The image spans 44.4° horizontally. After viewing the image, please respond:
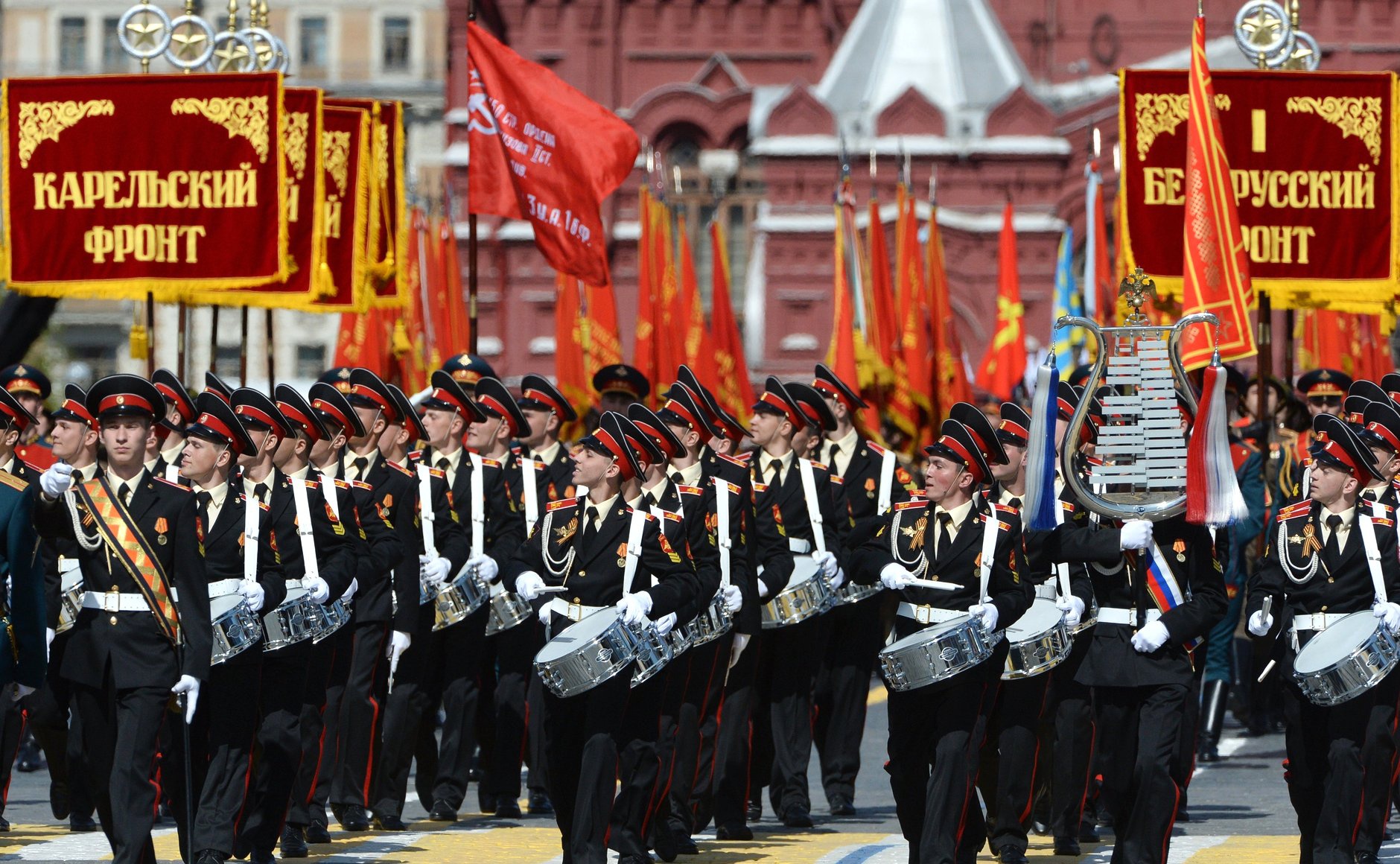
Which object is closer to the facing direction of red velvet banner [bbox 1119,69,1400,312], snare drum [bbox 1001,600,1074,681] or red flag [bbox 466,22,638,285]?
the snare drum

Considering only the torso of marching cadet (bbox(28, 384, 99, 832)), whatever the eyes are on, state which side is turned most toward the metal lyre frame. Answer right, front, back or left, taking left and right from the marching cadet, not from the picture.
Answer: left

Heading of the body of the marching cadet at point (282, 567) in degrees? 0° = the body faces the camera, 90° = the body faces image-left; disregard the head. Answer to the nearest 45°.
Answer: approximately 45°

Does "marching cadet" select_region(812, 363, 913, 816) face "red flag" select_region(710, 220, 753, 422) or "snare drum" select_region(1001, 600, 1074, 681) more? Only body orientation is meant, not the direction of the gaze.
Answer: the snare drum

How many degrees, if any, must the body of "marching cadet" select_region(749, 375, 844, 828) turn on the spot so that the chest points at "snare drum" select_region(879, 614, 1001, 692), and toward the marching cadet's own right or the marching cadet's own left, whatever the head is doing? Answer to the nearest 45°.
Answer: approximately 45° to the marching cadet's own left

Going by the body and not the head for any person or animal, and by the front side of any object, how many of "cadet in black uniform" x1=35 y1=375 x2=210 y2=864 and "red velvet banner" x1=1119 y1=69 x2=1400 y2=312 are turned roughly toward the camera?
2

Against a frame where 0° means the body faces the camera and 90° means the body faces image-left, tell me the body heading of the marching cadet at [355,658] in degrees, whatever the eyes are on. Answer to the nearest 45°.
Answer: approximately 45°

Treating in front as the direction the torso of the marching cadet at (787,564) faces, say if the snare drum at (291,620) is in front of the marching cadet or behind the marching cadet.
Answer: in front

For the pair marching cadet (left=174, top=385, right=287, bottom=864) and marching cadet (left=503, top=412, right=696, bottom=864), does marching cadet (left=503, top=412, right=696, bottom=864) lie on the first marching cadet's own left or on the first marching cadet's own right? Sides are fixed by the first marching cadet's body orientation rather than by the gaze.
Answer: on the first marching cadet's own left

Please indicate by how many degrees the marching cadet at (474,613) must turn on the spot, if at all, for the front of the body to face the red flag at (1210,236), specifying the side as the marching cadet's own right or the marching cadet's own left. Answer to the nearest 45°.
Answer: approximately 135° to the marching cadet's own left

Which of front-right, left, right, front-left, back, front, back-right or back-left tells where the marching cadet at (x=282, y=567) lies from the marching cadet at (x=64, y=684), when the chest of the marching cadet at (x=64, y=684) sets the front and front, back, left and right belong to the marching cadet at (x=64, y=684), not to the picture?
left

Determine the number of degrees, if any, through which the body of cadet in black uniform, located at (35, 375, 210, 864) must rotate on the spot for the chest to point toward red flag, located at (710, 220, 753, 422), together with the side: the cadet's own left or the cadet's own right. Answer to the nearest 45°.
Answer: approximately 135° to the cadet's own left

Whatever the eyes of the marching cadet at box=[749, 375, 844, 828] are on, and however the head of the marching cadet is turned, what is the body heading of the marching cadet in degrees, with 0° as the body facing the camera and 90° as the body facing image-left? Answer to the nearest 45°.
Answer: approximately 45°
